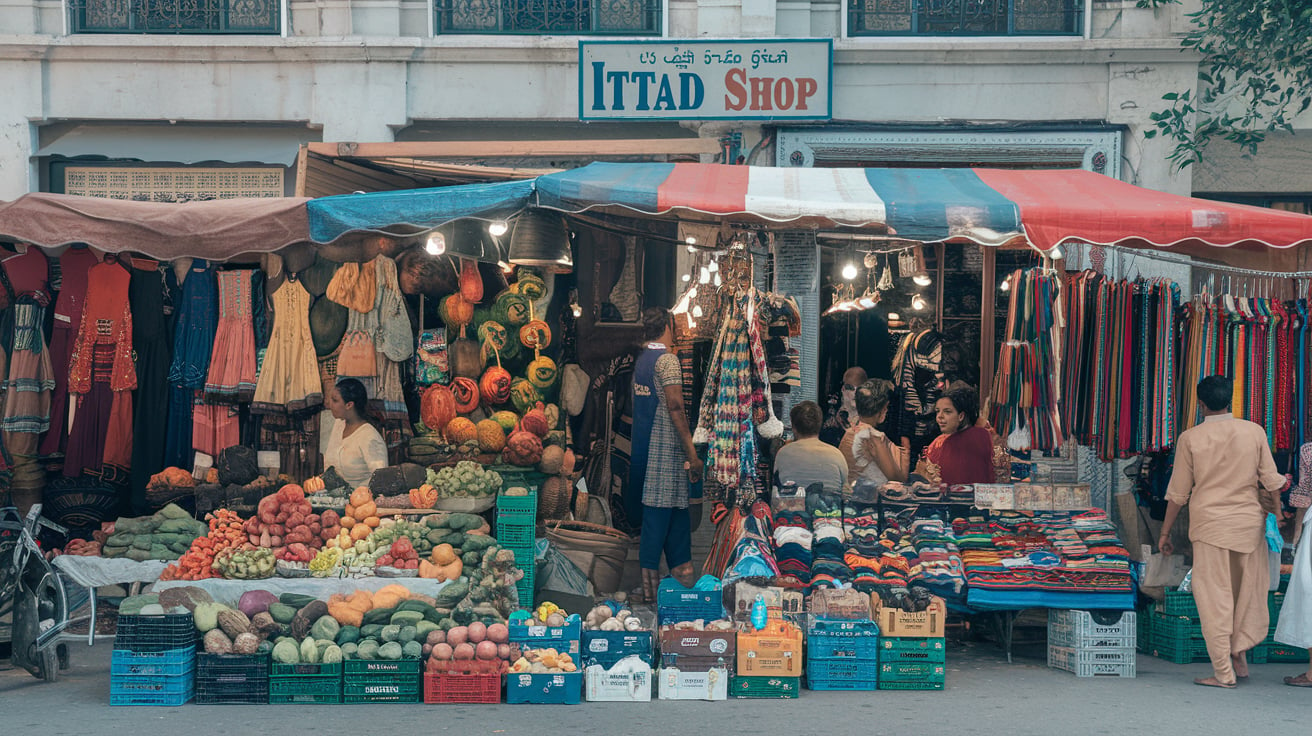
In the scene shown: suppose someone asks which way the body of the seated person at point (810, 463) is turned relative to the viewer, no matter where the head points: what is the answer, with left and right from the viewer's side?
facing away from the viewer

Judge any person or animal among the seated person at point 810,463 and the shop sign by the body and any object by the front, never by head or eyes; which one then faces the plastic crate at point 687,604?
the shop sign

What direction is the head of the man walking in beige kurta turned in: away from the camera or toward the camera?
away from the camera

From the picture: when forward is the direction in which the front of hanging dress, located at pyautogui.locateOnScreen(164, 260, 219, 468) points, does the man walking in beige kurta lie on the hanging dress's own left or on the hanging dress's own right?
on the hanging dress's own left

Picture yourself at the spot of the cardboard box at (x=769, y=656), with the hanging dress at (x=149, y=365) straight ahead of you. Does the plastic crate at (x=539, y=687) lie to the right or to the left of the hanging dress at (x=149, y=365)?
left

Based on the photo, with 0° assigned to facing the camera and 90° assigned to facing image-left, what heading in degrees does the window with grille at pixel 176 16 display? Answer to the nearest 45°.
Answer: approximately 0°

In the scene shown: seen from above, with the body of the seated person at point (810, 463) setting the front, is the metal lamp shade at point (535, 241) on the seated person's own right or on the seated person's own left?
on the seated person's own left

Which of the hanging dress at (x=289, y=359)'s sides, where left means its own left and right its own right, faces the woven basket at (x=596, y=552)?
left
